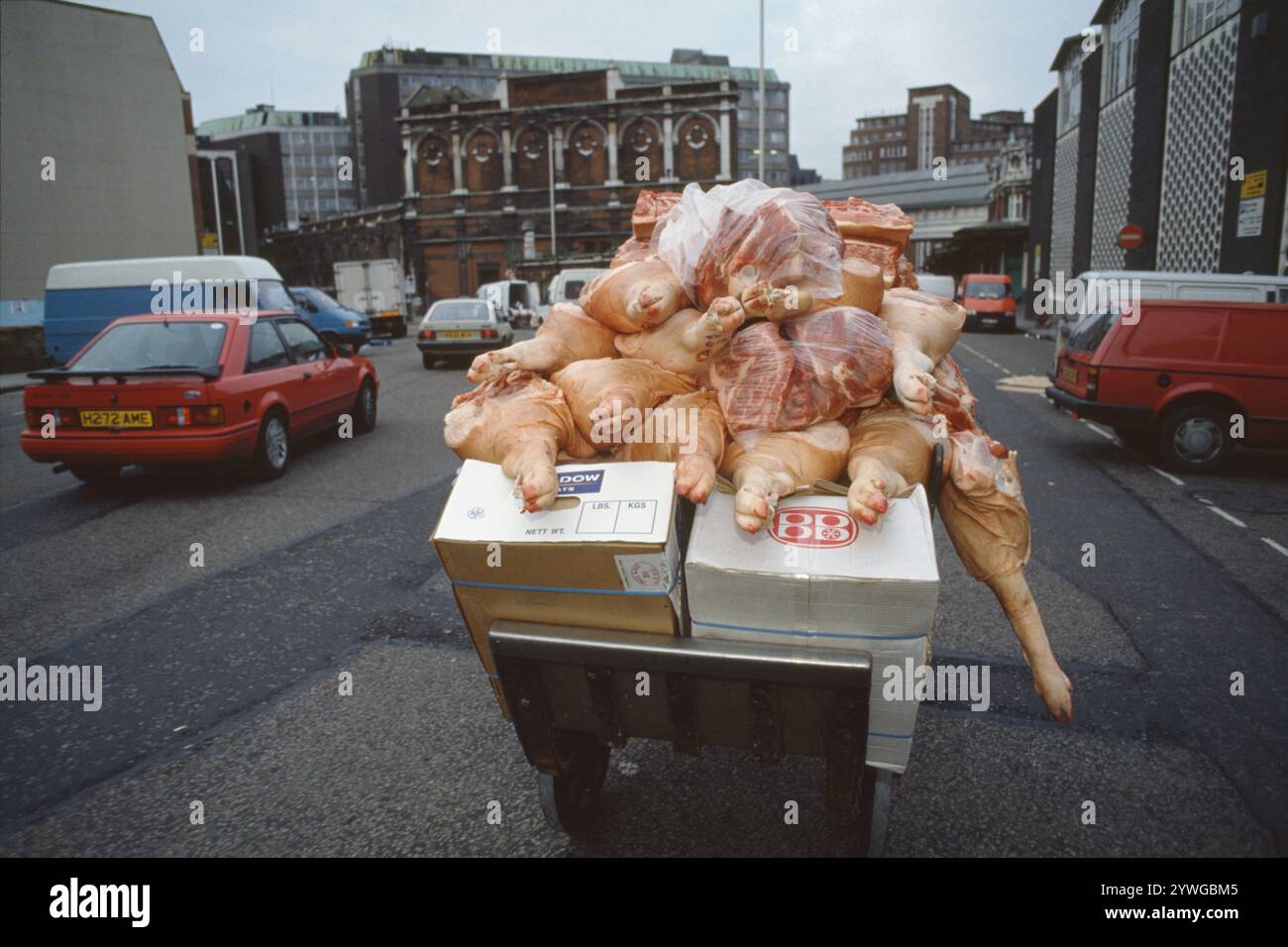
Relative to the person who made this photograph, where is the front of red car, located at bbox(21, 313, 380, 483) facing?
facing away from the viewer and to the right of the viewer

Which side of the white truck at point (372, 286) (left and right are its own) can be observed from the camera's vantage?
back

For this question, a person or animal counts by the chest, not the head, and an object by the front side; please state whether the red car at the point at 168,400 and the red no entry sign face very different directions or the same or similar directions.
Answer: very different directions

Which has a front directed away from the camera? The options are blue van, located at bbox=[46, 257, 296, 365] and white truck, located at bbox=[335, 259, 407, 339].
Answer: the white truck

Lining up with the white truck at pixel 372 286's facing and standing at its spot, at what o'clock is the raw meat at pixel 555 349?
The raw meat is roughly at 6 o'clock from the white truck.

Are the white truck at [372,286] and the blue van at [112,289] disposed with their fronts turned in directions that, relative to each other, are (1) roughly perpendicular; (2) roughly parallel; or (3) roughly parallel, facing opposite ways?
roughly perpendicular

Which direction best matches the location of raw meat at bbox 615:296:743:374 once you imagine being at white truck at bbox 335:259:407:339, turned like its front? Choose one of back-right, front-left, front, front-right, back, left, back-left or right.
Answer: back

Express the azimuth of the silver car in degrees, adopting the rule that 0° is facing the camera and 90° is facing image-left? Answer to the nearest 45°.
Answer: approximately 225°
